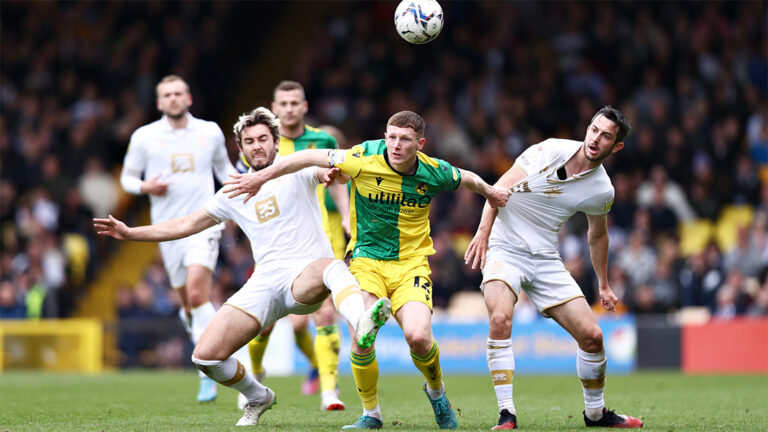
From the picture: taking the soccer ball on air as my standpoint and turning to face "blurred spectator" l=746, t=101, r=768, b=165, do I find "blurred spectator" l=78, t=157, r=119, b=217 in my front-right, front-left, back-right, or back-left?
front-left

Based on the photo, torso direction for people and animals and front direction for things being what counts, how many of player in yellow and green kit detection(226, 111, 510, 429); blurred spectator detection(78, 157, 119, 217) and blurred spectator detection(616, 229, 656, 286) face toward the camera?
3

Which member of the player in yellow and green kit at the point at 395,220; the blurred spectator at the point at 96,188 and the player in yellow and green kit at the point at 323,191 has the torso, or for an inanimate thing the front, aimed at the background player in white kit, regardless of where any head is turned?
the blurred spectator

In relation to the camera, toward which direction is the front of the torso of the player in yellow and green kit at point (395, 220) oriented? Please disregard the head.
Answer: toward the camera

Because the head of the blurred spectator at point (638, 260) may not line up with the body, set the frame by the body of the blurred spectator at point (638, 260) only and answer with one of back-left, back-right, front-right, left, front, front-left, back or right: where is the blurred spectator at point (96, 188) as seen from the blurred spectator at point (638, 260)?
right

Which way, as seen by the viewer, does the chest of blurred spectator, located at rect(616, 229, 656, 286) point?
toward the camera

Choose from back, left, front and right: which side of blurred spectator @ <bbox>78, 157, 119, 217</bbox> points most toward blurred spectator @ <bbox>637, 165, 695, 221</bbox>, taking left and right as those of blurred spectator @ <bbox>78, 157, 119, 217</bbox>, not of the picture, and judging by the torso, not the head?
left

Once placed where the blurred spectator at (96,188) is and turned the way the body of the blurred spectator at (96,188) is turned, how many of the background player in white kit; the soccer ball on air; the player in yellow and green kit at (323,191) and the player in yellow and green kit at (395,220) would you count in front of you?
4

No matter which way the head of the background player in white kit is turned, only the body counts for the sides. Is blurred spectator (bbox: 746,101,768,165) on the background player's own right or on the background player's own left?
on the background player's own left

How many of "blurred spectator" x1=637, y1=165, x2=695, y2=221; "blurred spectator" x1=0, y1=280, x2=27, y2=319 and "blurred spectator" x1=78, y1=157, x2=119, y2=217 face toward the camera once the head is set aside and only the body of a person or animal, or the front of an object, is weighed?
3

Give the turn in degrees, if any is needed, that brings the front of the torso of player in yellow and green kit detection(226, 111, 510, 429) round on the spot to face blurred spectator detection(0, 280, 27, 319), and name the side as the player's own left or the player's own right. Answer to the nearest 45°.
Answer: approximately 135° to the player's own right
